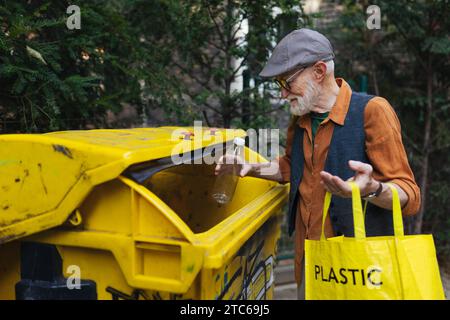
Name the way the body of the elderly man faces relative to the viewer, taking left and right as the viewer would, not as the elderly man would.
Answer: facing the viewer and to the left of the viewer

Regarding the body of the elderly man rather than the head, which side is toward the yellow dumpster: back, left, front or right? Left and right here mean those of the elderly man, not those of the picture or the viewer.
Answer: front
